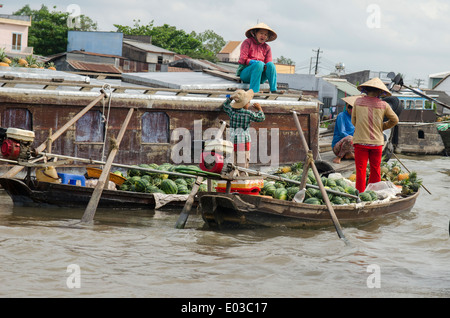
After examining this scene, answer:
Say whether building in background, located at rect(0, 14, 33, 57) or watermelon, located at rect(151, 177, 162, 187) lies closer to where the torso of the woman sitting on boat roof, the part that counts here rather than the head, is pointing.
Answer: the watermelon

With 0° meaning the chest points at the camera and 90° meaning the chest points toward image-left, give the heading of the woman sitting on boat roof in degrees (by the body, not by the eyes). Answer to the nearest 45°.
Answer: approximately 315°

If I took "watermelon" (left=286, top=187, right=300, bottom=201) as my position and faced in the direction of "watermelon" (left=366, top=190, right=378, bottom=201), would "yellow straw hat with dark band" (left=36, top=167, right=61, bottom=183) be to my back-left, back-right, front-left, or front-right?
back-left
